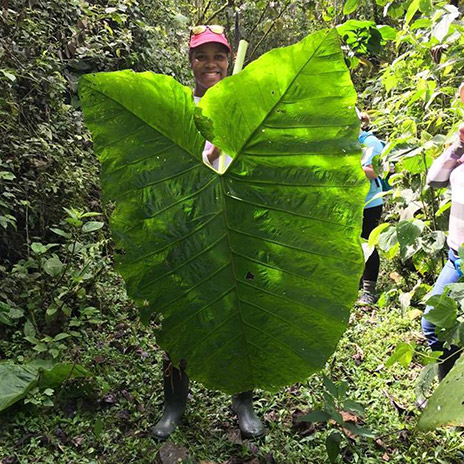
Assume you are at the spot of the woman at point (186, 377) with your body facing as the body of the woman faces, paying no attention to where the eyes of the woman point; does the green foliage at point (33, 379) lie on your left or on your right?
on your right

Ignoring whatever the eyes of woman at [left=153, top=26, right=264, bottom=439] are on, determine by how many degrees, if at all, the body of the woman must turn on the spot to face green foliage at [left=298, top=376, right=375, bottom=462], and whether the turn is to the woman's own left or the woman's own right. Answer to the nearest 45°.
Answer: approximately 45° to the woman's own left

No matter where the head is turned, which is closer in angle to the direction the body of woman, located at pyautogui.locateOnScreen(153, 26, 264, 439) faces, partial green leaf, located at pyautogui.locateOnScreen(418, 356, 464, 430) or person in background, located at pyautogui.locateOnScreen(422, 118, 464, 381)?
the partial green leaf

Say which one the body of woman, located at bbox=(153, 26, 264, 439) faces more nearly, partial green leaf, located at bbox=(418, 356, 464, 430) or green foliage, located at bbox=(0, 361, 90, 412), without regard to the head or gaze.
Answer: the partial green leaf

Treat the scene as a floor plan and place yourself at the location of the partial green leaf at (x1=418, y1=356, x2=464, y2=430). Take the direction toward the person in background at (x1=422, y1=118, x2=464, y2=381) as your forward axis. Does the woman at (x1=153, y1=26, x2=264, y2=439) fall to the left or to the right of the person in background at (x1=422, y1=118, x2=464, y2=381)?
left

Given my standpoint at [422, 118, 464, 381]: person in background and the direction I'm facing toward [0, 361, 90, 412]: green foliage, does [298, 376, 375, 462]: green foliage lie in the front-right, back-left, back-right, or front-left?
front-left

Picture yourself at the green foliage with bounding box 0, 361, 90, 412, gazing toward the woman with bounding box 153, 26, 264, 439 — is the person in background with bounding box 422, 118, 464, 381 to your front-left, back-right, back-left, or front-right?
front-left

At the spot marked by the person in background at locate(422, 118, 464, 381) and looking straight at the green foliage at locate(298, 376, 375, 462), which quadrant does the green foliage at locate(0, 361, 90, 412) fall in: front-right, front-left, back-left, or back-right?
front-right

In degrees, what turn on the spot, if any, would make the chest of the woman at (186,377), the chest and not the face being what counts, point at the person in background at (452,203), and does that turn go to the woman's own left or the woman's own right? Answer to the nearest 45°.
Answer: approximately 90° to the woman's own left

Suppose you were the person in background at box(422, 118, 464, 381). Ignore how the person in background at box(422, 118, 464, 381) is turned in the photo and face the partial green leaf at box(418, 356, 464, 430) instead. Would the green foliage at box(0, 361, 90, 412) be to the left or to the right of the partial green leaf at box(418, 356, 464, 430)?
right

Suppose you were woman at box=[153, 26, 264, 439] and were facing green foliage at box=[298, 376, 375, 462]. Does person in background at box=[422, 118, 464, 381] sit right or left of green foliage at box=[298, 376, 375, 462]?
left

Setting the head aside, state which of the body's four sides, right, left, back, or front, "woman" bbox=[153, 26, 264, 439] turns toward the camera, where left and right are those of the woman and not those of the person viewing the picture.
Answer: front

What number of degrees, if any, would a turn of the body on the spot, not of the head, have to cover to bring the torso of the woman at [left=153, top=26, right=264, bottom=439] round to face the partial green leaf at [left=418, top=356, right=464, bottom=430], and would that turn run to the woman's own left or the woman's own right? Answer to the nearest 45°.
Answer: approximately 45° to the woman's own left
